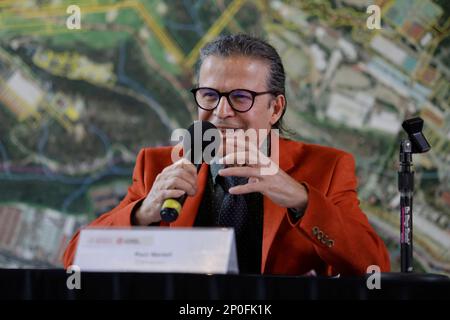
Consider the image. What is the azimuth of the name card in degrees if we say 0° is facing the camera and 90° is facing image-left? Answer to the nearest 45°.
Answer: approximately 0°

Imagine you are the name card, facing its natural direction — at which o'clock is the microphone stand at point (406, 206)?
The microphone stand is roughly at 8 o'clock from the name card.

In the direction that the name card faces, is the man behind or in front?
behind
